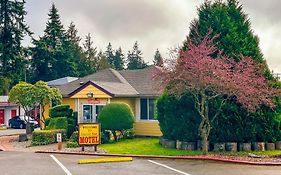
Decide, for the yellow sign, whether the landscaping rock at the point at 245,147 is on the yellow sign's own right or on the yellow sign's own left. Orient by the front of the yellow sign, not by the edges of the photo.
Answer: on the yellow sign's own left

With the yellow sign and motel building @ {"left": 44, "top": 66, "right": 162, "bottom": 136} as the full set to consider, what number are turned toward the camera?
2

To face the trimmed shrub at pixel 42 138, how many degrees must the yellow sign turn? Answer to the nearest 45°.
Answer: approximately 135° to its right

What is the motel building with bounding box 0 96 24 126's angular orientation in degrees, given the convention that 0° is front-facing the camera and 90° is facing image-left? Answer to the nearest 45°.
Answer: approximately 315°

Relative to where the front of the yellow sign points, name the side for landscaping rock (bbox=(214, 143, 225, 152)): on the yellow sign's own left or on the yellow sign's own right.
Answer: on the yellow sign's own left

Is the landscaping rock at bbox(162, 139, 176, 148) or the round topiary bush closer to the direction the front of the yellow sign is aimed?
the landscaping rock

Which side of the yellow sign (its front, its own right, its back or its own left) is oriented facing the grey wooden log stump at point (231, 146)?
left

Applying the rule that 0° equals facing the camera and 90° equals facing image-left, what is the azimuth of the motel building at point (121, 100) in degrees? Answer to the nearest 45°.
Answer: approximately 0°

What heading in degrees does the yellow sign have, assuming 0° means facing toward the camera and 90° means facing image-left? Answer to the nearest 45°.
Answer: approximately 0°
